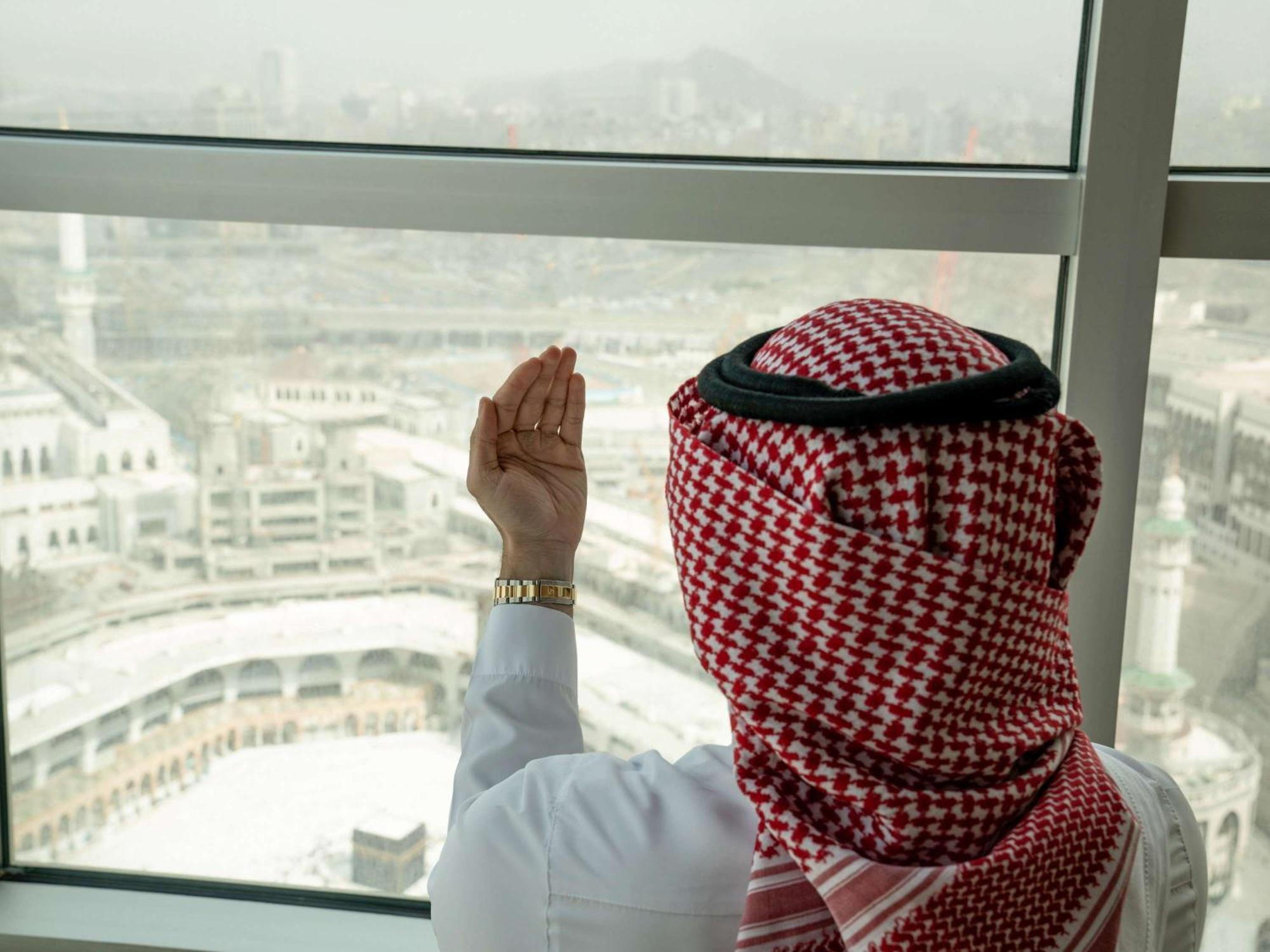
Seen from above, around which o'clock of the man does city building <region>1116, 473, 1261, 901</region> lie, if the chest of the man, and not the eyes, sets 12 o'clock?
The city building is roughly at 1 o'clock from the man.

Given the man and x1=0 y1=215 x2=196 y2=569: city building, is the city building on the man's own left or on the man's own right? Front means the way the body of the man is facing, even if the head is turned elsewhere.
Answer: on the man's own left

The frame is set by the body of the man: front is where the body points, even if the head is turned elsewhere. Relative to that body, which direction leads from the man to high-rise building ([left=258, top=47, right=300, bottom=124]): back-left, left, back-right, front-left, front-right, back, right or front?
front-left

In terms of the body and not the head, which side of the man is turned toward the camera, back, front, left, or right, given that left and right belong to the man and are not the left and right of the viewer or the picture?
back
